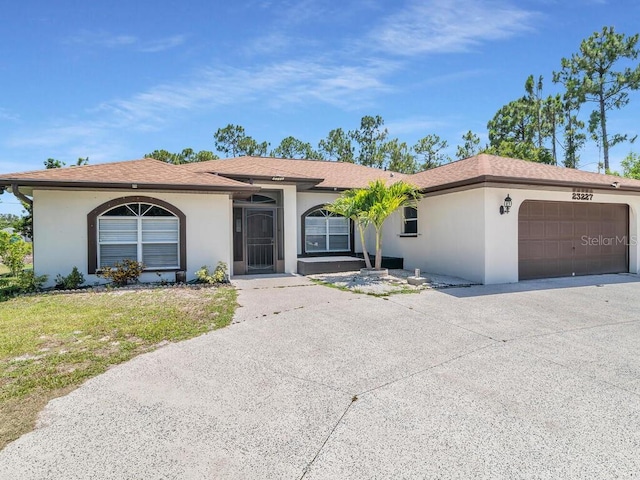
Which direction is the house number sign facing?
toward the camera

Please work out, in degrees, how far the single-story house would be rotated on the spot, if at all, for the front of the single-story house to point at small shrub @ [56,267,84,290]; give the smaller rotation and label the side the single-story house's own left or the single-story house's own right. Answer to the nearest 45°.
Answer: approximately 90° to the single-story house's own right

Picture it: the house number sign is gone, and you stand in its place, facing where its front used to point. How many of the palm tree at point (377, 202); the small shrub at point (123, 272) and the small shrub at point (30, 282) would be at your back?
0

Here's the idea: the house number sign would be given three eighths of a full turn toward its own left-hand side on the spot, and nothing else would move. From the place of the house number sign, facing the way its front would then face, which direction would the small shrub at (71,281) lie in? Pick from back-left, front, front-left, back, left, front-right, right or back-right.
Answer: back

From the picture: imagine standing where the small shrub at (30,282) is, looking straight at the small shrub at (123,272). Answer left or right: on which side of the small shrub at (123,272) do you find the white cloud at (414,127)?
left

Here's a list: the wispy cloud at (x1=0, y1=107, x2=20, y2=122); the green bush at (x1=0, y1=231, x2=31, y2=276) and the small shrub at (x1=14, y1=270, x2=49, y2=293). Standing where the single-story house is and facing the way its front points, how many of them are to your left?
0

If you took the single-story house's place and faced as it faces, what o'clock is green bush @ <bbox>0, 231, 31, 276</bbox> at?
The green bush is roughly at 3 o'clock from the single-story house.
